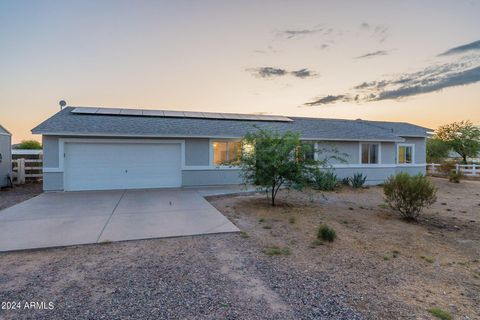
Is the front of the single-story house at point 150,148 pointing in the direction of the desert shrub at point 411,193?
no

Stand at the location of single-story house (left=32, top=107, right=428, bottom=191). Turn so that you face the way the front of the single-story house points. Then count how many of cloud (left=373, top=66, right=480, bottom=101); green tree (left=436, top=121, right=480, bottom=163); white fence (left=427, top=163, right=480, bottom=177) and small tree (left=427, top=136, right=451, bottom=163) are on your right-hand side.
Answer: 0

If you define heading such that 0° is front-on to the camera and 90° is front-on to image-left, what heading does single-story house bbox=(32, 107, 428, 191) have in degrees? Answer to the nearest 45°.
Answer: approximately 0°

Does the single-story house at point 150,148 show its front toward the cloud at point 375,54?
no

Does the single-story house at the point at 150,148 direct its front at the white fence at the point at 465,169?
no

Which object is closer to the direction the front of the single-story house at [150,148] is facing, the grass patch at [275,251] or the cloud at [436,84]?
the grass patch

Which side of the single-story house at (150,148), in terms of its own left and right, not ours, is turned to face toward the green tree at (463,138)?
left

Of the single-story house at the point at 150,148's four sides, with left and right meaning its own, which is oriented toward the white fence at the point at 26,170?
right

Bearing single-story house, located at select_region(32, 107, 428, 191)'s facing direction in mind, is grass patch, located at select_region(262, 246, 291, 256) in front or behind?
in front

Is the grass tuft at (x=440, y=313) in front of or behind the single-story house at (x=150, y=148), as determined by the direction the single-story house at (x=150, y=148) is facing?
in front

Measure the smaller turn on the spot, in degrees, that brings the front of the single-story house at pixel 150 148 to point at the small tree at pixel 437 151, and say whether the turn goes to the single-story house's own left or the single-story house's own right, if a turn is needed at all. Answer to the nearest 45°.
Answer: approximately 135° to the single-story house's own left

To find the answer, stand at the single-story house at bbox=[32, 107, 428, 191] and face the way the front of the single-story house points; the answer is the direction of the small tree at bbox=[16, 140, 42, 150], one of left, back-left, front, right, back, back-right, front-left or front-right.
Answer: back-right
